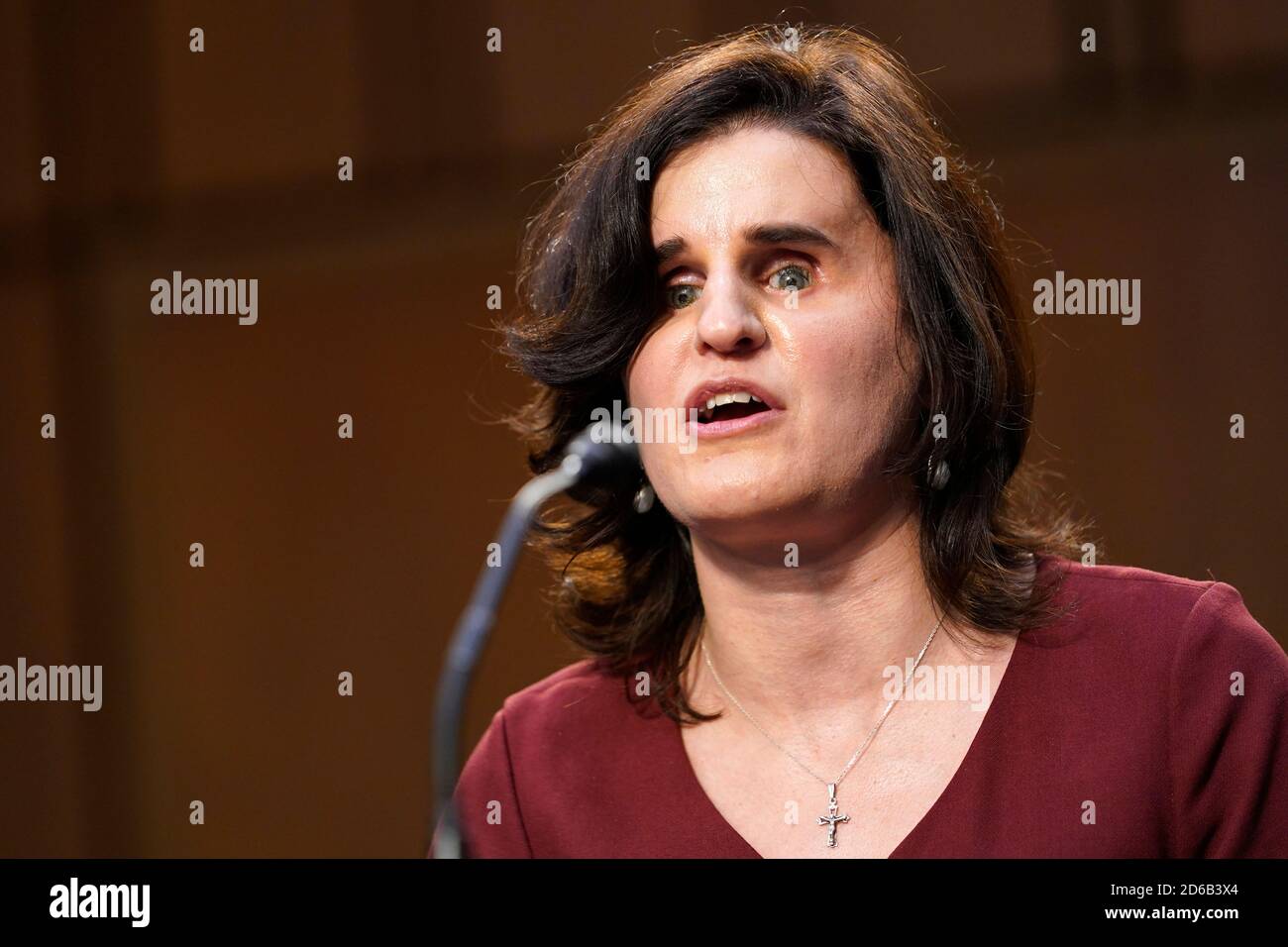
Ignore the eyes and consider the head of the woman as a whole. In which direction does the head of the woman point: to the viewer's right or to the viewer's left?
to the viewer's left

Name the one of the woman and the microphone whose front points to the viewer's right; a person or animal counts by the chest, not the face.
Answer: the microphone

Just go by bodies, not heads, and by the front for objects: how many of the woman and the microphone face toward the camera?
1

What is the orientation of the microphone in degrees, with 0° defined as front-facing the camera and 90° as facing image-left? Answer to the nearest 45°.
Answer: approximately 270°

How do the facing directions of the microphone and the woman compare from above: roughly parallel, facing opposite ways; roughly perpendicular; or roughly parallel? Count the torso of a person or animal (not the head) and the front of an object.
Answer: roughly perpendicular

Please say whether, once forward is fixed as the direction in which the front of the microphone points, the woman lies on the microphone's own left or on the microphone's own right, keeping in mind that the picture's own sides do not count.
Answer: on the microphone's own left

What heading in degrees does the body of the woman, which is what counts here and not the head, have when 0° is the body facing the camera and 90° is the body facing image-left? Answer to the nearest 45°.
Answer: approximately 0°
